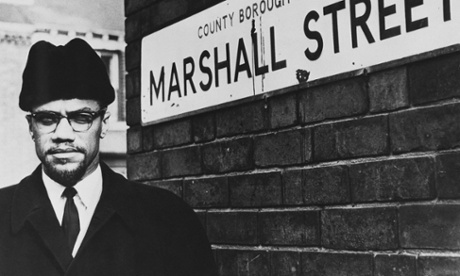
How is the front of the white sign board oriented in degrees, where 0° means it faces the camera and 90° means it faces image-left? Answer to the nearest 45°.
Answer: approximately 45°

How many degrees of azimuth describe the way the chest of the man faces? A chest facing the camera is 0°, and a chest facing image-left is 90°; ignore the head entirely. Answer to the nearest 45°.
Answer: approximately 0°

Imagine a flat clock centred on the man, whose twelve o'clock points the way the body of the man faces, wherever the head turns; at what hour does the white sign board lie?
The white sign board is roughly at 9 o'clock from the man.

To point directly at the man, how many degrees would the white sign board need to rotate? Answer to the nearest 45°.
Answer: approximately 45° to its right
